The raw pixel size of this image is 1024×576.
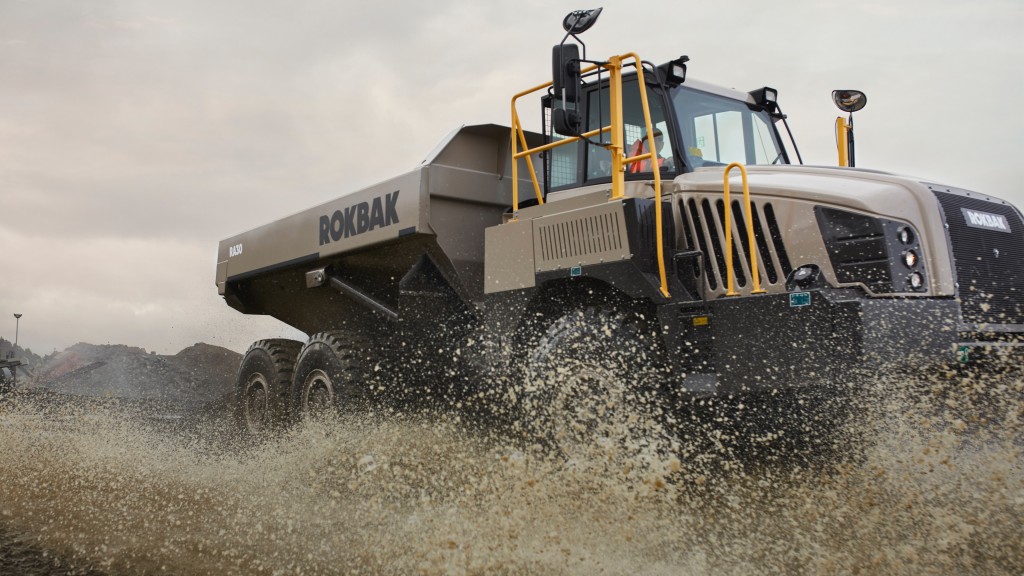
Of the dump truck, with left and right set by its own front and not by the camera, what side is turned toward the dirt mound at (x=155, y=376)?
back
